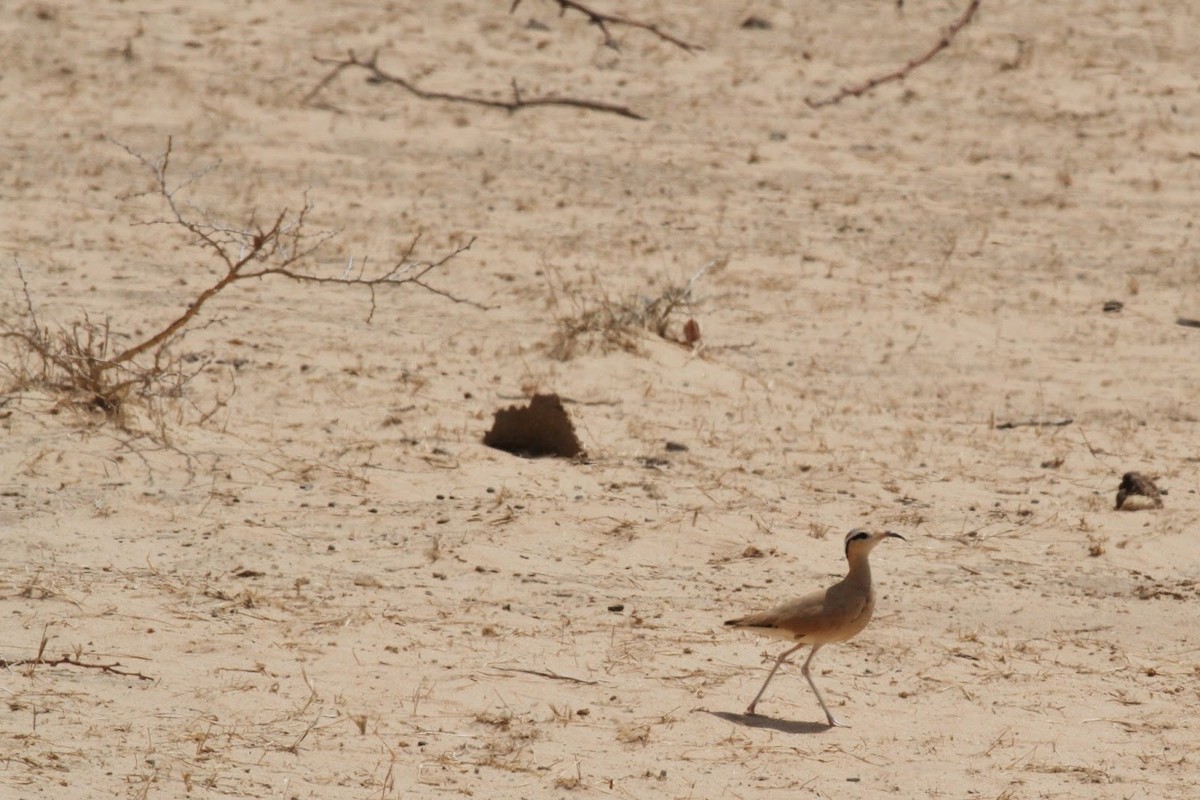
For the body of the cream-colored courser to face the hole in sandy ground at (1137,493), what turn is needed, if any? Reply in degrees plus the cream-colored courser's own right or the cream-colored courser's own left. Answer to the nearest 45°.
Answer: approximately 45° to the cream-colored courser's own left

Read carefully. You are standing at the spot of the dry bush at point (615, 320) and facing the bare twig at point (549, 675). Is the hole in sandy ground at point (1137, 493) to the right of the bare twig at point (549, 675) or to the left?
left

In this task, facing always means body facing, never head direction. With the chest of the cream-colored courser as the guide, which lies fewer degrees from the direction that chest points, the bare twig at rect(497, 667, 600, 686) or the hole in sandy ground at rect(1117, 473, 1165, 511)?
the hole in sandy ground

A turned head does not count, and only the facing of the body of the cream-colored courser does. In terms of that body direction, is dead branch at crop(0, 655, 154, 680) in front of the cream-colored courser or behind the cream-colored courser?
behind

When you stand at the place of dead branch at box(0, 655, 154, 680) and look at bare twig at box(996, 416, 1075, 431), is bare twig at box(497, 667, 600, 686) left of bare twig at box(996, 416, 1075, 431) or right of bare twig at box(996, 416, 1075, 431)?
right

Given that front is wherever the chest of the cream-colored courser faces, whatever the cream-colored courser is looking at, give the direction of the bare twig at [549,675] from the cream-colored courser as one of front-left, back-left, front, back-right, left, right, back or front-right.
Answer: back

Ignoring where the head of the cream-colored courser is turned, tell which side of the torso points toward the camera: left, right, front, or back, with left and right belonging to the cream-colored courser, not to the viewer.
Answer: right

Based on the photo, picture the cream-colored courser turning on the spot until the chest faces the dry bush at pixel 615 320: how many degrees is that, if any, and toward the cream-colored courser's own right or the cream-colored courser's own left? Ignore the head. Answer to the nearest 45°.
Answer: approximately 90° to the cream-colored courser's own left

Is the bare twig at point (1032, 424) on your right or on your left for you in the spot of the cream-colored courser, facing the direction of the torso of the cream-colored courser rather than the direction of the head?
on your left
